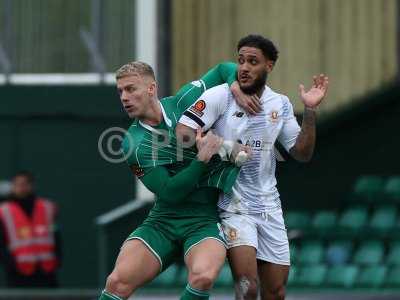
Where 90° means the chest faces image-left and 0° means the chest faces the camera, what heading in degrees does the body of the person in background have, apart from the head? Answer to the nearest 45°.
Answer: approximately 0°
